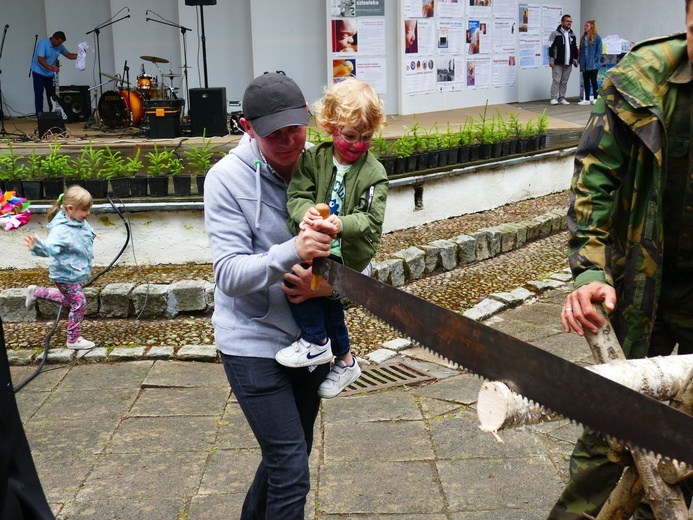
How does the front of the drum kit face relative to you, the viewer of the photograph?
facing the viewer and to the left of the viewer

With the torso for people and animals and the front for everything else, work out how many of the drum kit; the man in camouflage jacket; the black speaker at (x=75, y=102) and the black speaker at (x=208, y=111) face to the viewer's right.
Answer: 0

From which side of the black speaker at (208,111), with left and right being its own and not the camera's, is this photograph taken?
front

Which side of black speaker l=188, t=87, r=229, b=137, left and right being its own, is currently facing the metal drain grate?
front

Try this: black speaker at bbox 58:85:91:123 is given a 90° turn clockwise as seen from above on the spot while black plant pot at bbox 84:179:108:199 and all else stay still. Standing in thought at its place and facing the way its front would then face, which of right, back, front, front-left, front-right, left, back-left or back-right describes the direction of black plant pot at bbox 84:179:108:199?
left

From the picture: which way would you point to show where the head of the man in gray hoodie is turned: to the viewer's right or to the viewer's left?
to the viewer's right

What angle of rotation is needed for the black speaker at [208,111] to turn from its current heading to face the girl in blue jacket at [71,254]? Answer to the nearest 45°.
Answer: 0° — it already faces them

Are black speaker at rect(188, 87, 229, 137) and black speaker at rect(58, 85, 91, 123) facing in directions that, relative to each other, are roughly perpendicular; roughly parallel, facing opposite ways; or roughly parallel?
roughly parallel

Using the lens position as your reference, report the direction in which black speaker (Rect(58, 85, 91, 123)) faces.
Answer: facing the viewer

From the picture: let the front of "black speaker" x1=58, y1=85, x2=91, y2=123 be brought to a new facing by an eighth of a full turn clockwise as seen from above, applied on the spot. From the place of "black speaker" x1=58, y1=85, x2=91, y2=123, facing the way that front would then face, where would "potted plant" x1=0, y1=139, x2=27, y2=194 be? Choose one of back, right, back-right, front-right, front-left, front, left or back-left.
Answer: front-left

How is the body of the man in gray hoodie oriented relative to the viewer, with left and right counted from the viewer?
facing the viewer and to the right of the viewer

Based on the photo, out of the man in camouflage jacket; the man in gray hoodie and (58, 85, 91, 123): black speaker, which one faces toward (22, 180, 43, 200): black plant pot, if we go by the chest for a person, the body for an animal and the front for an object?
the black speaker
